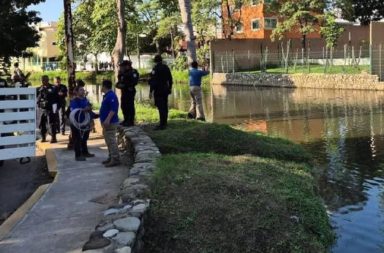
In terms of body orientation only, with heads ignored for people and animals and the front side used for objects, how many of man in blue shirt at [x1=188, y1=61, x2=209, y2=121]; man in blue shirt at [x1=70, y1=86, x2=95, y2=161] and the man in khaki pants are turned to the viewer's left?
1

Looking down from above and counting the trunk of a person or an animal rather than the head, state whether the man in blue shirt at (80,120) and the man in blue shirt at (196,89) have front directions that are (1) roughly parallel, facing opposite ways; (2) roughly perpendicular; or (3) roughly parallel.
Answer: roughly perpendicular

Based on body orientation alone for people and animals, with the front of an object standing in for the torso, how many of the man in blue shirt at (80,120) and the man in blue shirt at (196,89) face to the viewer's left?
0

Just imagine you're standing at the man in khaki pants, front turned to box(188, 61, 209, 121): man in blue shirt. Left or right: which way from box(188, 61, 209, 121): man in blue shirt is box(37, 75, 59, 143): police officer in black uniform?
left
